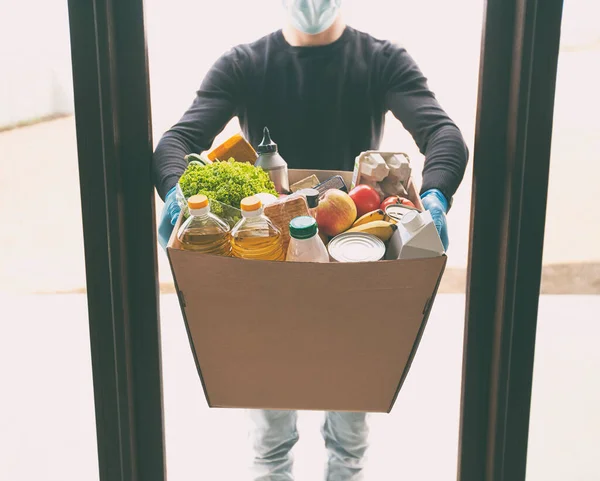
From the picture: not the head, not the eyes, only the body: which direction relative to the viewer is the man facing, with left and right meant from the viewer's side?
facing the viewer
